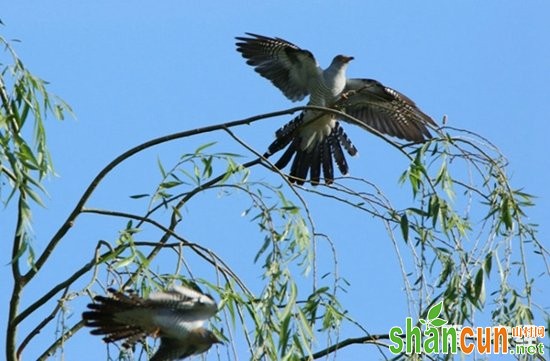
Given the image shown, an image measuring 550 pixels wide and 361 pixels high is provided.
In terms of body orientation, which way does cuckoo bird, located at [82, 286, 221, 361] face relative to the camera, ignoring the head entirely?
to the viewer's right

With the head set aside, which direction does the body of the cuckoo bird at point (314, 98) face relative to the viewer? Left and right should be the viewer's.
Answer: facing the viewer and to the right of the viewer

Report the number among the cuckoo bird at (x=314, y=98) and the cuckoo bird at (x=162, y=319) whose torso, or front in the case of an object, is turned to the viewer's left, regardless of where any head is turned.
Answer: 0
